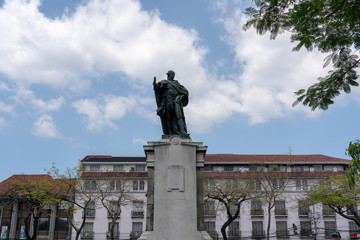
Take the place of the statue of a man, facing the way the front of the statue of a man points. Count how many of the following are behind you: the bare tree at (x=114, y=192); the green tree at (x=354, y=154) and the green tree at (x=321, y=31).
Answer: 1

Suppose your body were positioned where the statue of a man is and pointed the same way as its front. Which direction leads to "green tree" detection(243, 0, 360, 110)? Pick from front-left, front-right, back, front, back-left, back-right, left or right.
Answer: front-left

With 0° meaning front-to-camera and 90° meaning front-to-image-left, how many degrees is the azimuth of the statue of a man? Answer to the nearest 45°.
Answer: approximately 0°

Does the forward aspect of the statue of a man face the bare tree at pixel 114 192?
no
